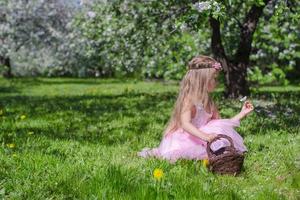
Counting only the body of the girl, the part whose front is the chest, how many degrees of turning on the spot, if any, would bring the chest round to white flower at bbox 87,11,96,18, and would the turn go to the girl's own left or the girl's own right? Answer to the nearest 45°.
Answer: approximately 90° to the girl's own left

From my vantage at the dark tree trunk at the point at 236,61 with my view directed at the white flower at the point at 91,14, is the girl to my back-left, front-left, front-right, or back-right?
back-left

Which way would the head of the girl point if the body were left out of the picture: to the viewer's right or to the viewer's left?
to the viewer's right

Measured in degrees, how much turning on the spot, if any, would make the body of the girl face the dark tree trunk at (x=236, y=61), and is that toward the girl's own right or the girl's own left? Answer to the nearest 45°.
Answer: approximately 90° to the girl's own left

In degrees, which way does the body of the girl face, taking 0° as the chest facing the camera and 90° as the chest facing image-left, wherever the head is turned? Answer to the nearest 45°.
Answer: approximately 270°
